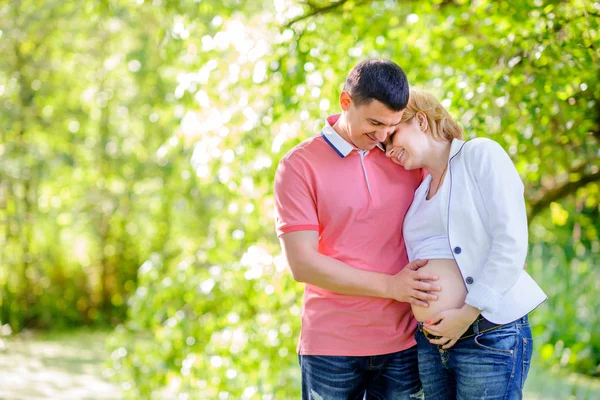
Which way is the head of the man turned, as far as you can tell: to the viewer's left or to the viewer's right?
to the viewer's right

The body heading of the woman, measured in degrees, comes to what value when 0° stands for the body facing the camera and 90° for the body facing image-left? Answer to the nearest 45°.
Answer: approximately 45°
